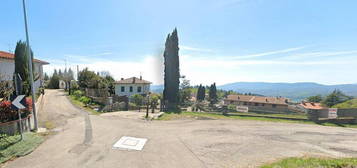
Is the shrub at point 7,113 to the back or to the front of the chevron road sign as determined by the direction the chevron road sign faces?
to the back

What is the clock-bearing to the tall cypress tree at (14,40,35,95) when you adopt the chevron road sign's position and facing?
The tall cypress tree is roughly at 6 o'clock from the chevron road sign.

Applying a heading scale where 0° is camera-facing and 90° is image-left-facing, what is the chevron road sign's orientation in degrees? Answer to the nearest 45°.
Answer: approximately 0°

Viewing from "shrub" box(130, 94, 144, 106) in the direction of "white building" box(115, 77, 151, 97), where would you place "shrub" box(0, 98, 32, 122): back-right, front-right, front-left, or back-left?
back-left

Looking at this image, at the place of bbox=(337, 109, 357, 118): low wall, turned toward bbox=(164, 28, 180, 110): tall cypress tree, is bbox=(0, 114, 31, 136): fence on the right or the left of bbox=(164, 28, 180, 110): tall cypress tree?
left

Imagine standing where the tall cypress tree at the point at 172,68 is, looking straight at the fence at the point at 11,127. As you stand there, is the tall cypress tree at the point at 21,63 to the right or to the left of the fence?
right

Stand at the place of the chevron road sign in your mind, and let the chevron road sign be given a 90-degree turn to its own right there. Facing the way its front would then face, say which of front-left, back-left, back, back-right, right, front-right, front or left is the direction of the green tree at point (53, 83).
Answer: right

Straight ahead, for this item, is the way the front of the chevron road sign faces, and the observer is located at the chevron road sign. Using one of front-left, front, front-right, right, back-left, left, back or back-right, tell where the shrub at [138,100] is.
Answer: back-left

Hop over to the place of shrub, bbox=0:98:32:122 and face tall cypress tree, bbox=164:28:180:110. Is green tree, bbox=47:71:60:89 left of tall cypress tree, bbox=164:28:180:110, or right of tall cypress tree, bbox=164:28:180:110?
left

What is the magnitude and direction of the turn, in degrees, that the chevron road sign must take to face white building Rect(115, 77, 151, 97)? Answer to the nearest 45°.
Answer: approximately 135° to its left

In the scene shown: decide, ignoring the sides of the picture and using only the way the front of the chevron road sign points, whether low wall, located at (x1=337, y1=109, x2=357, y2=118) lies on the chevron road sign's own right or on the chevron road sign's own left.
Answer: on the chevron road sign's own left
